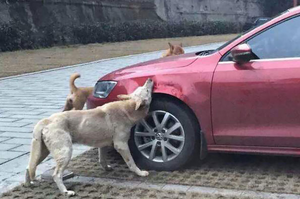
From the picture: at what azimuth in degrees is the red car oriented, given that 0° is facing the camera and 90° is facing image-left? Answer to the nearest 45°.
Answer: approximately 90°

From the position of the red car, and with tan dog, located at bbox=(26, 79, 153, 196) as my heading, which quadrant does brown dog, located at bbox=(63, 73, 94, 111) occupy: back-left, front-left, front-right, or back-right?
front-right

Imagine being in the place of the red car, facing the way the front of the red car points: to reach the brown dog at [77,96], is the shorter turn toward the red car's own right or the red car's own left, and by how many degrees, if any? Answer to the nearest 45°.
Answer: approximately 45° to the red car's own right

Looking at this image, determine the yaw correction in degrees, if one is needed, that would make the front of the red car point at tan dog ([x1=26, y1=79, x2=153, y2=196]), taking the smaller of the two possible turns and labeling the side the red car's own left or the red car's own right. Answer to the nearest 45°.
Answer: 0° — it already faces it

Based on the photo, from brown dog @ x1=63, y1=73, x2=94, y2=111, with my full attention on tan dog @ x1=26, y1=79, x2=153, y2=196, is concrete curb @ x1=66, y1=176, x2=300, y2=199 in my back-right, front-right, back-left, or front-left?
front-left
